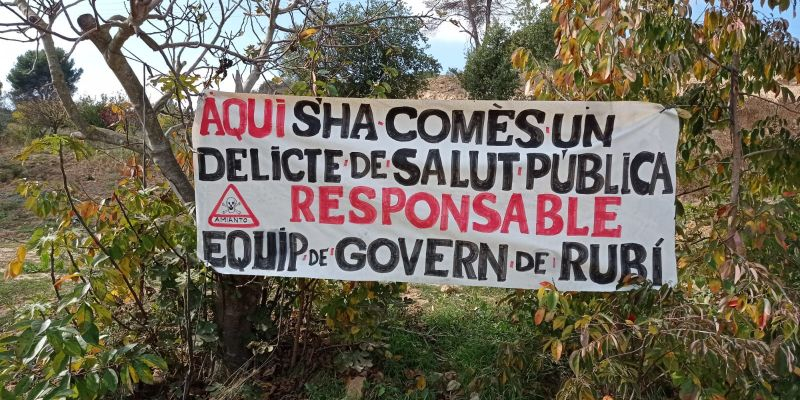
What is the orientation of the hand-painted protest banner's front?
toward the camera
